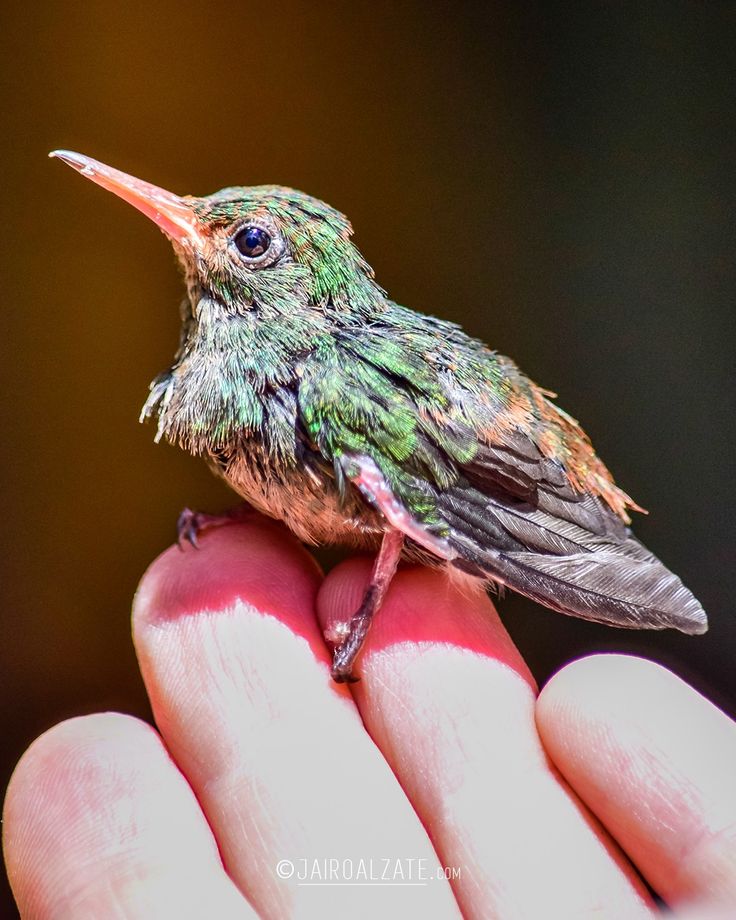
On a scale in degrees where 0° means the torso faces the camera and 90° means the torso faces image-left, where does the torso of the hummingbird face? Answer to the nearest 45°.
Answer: approximately 90°
